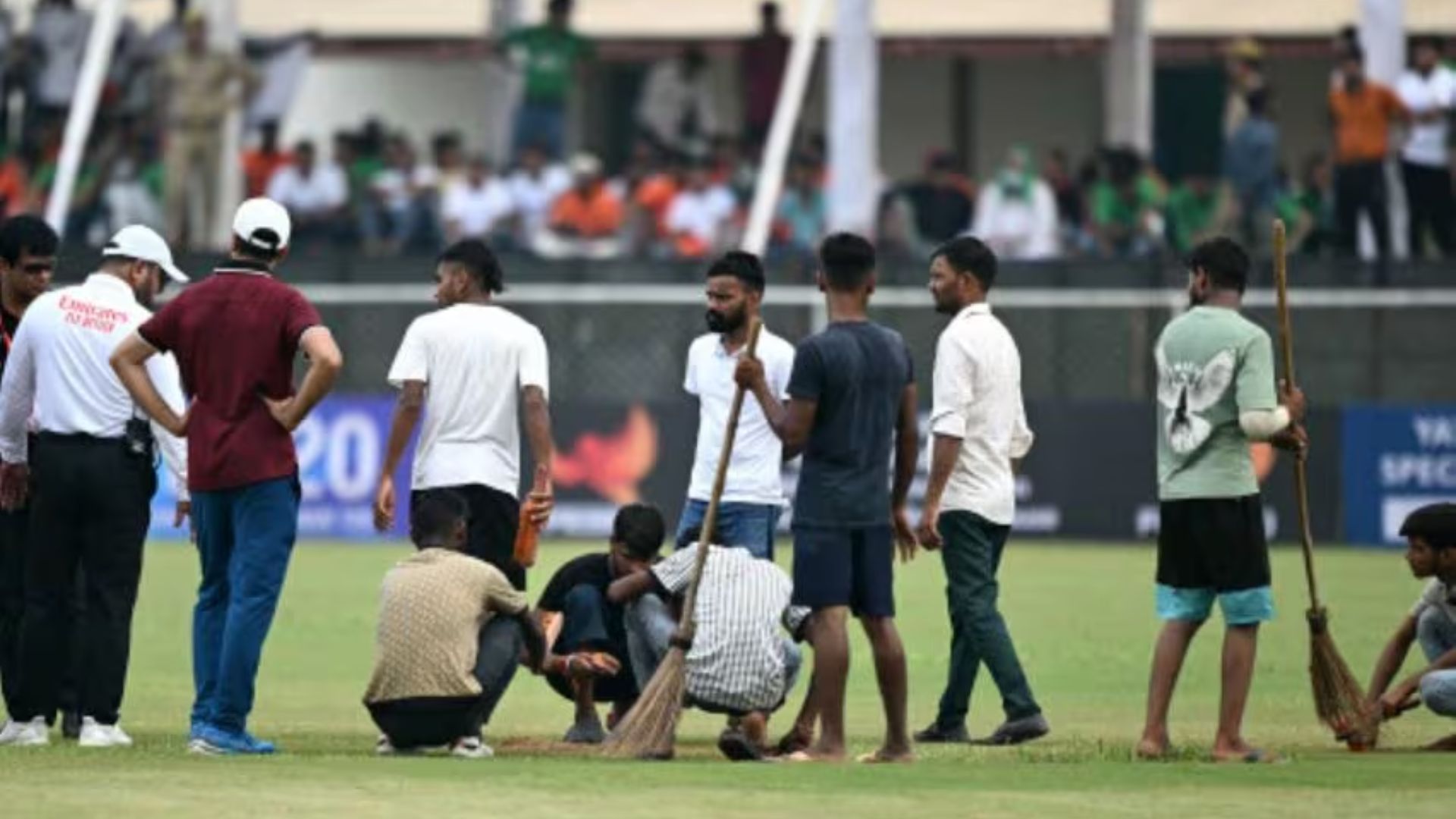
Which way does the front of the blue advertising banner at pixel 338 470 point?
toward the camera

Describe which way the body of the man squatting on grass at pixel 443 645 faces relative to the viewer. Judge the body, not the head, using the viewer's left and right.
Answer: facing away from the viewer and to the right of the viewer

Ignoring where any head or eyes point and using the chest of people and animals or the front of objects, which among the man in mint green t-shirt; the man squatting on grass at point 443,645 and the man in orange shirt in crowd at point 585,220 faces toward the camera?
the man in orange shirt in crowd

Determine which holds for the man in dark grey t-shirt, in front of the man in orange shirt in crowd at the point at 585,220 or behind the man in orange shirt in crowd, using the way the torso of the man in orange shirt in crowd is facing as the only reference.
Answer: in front

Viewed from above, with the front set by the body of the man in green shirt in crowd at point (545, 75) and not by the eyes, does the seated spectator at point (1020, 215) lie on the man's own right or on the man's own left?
on the man's own left

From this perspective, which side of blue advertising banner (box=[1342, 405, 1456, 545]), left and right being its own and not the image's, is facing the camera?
front

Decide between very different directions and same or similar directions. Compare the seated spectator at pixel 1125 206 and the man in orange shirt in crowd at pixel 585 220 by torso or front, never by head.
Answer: same or similar directions

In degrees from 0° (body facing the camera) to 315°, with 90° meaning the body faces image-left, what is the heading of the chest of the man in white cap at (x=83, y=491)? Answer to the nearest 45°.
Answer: approximately 225°

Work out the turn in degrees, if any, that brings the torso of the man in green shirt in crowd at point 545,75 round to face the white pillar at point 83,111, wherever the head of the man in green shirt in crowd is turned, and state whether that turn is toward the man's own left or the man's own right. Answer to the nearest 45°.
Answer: approximately 45° to the man's own right

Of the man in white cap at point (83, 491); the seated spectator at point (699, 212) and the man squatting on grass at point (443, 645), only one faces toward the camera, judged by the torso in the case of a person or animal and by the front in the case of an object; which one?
the seated spectator

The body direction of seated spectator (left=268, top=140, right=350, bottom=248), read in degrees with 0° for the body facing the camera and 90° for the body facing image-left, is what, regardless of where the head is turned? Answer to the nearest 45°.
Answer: approximately 0°

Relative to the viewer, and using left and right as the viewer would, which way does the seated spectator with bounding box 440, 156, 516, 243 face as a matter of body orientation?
facing the viewer

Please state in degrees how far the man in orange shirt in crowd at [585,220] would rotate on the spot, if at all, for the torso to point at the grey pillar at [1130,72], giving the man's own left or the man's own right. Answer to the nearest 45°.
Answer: approximately 90° to the man's own left

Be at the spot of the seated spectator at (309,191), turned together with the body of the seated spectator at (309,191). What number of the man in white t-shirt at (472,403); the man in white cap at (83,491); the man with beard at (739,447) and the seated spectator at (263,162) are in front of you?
3
